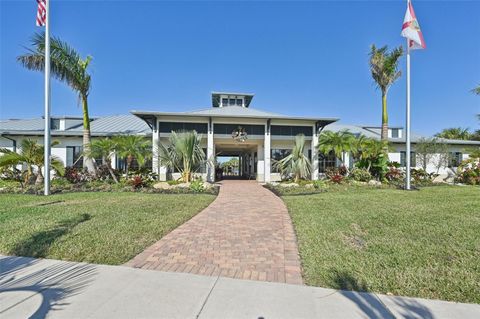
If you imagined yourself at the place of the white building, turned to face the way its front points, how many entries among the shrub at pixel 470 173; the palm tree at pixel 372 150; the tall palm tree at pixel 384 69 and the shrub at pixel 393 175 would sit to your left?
4

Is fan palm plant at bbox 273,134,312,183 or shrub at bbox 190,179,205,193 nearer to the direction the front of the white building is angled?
the shrub

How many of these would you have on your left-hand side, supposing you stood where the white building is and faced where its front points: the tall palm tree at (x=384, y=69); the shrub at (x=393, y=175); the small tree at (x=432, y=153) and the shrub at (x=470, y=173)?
4

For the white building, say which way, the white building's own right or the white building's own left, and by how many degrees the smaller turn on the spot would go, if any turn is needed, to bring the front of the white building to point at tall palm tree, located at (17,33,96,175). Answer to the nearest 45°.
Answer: approximately 45° to the white building's own right

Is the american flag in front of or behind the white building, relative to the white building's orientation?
in front

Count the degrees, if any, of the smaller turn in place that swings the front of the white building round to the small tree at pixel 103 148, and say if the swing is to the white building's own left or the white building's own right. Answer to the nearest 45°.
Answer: approximately 45° to the white building's own right

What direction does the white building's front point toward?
toward the camera

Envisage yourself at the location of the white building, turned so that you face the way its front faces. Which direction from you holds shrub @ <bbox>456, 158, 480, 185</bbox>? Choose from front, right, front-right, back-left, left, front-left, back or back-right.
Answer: left

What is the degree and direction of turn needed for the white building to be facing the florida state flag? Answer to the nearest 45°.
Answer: approximately 45° to its left

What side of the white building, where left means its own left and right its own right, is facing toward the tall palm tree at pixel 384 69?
left

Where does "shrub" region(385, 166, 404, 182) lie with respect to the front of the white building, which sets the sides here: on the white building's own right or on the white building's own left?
on the white building's own left

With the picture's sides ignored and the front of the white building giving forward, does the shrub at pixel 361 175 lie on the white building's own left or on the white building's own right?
on the white building's own left

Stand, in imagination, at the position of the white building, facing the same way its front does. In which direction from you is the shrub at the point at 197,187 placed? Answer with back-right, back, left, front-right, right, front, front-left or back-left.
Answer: front

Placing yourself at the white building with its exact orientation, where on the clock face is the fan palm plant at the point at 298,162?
The fan palm plant is roughly at 10 o'clock from the white building.
